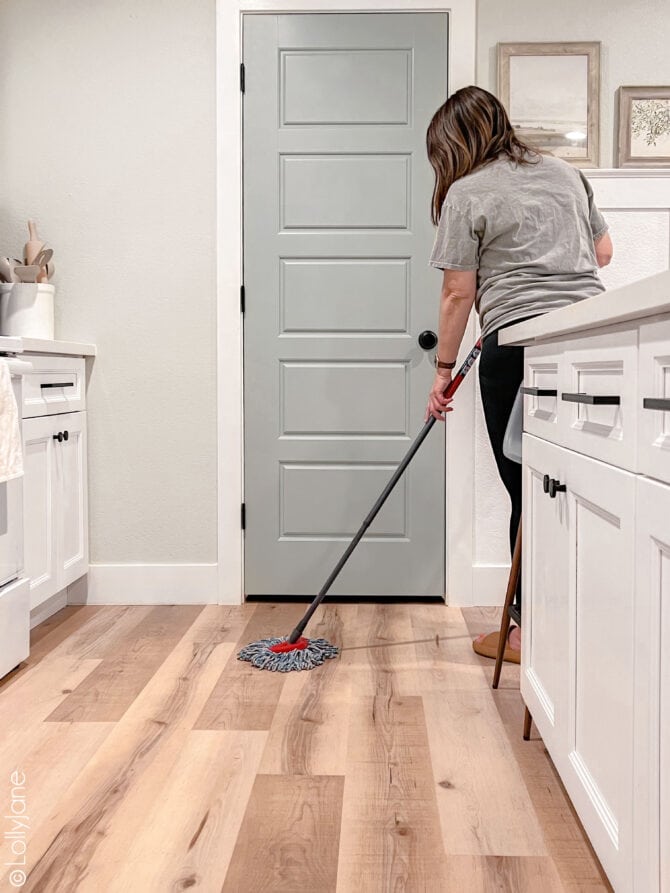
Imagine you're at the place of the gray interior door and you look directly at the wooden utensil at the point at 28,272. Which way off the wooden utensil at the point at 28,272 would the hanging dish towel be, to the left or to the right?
left

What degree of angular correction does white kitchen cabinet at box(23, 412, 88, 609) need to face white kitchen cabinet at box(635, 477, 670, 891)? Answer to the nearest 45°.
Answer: approximately 90° to its right

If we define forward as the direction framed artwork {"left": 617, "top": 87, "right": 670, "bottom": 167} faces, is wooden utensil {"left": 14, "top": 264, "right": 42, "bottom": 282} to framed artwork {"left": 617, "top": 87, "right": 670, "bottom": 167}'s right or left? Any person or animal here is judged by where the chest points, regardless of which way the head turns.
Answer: on its right

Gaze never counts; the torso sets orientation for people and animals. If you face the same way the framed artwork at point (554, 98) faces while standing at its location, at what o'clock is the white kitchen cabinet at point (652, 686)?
The white kitchen cabinet is roughly at 12 o'clock from the framed artwork.

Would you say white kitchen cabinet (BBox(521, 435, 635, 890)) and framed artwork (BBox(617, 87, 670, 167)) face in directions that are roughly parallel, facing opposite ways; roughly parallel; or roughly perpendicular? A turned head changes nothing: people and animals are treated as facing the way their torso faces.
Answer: roughly perpendicular

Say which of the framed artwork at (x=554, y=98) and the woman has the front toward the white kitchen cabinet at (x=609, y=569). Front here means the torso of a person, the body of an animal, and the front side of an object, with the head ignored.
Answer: the framed artwork

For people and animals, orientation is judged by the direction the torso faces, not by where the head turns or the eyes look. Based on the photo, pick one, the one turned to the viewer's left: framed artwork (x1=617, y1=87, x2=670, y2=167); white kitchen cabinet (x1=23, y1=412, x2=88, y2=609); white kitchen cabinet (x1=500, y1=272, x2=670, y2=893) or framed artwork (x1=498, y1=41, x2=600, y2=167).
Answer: white kitchen cabinet (x1=500, y1=272, x2=670, y2=893)

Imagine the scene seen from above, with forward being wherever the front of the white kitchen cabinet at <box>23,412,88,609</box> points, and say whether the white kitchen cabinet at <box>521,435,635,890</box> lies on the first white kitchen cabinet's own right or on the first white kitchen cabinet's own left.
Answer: on the first white kitchen cabinet's own right

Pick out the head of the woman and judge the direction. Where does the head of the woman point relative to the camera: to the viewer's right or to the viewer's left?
to the viewer's left

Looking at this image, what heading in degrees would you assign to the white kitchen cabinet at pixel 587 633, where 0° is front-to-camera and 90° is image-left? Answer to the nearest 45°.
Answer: approximately 90°

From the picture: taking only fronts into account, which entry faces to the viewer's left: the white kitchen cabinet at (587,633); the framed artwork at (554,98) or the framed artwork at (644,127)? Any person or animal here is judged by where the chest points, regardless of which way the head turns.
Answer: the white kitchen cabinet
